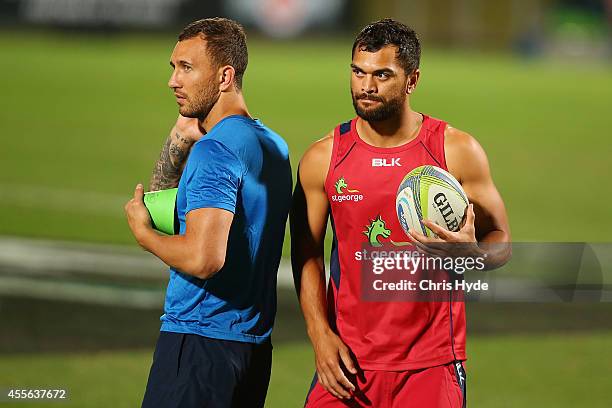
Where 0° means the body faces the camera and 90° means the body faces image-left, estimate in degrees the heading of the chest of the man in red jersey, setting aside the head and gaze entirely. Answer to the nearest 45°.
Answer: approximately 0°

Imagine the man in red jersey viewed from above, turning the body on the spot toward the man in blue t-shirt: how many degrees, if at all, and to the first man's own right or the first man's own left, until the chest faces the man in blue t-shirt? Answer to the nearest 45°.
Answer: approximately 90° to the first man's own right

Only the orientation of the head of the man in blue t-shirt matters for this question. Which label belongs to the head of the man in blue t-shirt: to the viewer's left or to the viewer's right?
to the viewer's left
